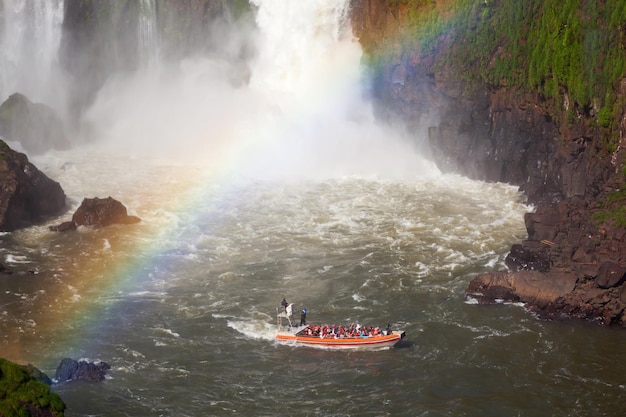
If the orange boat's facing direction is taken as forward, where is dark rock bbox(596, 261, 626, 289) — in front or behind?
in front

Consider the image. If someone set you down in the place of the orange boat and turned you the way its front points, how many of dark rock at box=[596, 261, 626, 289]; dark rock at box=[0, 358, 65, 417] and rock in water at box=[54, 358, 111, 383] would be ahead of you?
1

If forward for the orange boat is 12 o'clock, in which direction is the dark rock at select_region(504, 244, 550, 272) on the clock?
The dark rock is roughly at 11 o'clock from the orange boat.

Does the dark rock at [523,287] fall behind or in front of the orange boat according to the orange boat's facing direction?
in front

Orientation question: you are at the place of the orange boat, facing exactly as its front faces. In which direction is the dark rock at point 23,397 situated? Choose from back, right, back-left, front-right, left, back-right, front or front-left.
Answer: back-right

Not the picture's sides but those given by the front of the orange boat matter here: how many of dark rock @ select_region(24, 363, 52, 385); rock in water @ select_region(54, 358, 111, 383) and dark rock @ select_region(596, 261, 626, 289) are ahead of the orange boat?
1

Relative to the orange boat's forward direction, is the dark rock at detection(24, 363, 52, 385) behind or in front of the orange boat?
behind

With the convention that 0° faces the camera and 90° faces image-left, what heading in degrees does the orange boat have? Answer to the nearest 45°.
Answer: approximately 270°

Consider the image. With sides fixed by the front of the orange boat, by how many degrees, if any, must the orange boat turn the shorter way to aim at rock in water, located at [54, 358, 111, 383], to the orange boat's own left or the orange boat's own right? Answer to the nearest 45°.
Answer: approximately 180°

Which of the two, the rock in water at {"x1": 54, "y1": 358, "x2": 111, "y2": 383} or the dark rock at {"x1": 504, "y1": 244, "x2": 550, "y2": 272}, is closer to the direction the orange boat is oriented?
the dark rock
